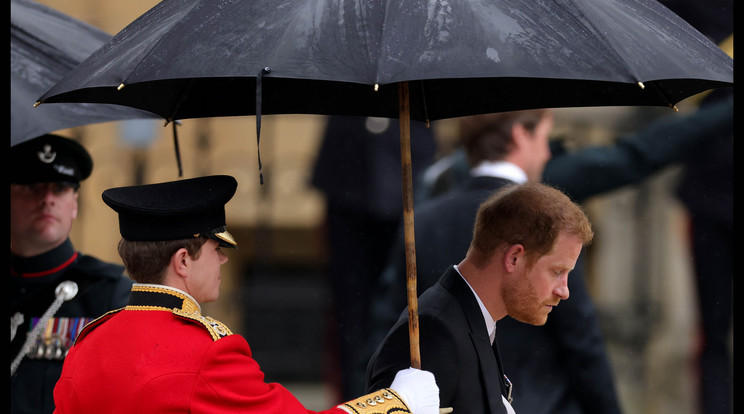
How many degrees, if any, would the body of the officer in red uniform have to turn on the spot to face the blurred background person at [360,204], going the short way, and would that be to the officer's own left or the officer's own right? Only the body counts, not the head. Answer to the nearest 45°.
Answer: approximately 45° to the officer's own left

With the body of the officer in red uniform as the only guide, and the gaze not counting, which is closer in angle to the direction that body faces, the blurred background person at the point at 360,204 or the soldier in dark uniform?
the blurred background person

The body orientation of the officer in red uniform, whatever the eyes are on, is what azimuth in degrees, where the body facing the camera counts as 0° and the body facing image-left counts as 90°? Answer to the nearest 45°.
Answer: approximately 225°
